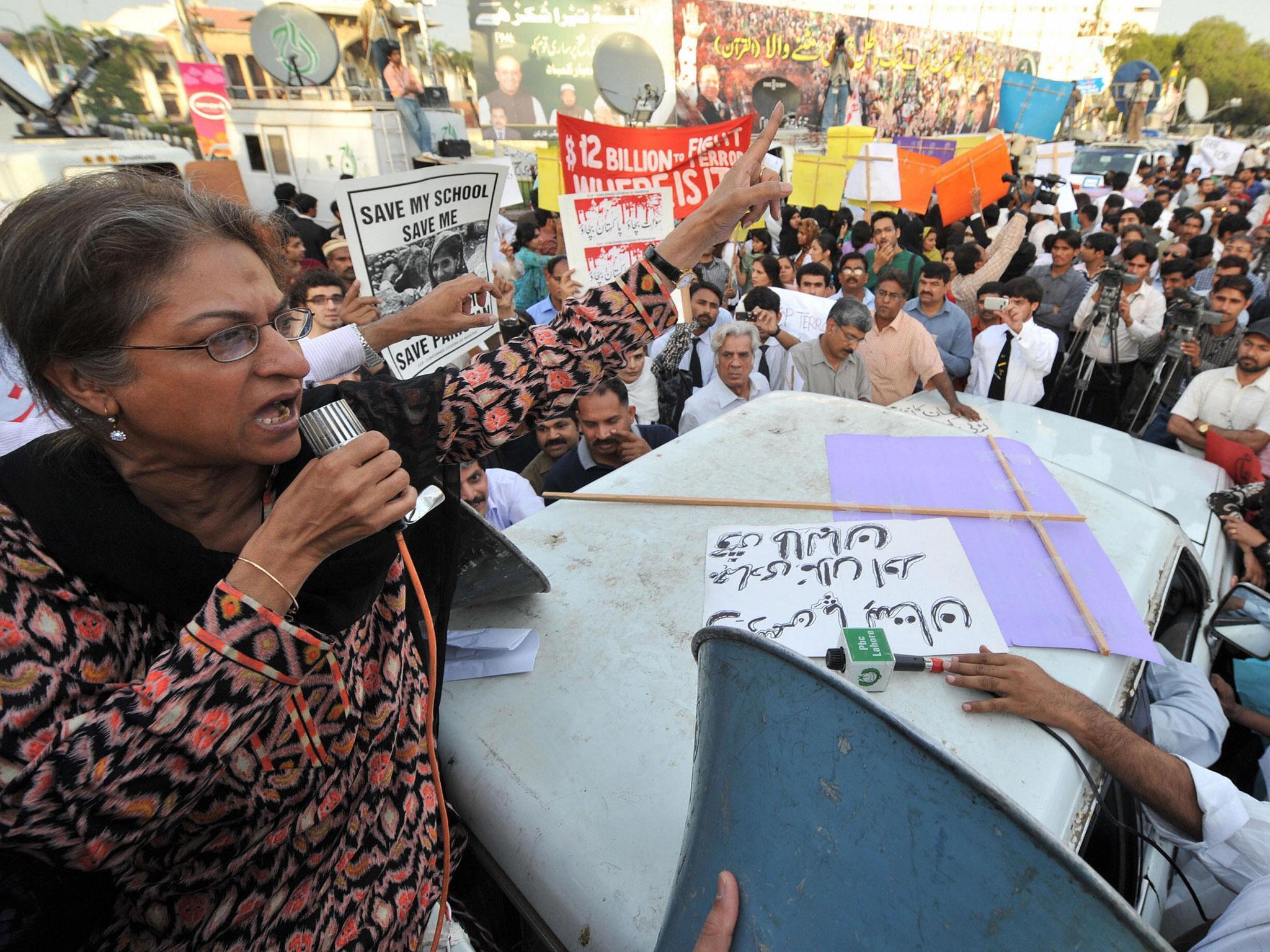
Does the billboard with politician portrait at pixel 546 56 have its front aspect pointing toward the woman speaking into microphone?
yes

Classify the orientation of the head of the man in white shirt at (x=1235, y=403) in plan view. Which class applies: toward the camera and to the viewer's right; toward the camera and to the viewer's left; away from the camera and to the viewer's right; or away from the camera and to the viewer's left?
toward the camera and to the viewer's left

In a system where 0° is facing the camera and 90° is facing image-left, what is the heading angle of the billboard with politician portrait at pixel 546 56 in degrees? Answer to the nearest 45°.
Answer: approximately 0°

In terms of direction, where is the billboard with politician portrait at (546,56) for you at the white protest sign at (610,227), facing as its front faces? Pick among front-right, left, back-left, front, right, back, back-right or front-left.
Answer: back

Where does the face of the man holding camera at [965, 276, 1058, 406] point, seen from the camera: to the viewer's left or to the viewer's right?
to the viewer's left

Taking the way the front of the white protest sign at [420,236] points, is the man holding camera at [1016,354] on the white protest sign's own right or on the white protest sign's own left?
on the white protest sign's own left

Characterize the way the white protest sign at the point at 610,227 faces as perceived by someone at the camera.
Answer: facing the viewer

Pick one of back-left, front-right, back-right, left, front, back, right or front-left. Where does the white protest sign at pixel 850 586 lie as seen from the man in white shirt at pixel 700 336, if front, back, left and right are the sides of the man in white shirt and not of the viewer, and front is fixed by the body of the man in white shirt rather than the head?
front

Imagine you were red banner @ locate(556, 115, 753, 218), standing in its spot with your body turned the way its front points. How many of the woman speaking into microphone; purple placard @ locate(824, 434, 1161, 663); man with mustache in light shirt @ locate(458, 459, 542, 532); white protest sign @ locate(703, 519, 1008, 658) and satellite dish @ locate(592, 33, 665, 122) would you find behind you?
1

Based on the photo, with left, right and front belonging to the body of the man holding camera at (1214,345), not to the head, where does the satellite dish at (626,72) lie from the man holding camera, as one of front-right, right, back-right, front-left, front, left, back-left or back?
right

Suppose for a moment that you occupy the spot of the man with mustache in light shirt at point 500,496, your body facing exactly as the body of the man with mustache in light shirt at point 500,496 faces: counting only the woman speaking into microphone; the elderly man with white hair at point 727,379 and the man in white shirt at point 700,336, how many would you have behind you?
2

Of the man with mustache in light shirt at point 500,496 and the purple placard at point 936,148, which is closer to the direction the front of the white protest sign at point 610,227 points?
the man with mustache in light shirt

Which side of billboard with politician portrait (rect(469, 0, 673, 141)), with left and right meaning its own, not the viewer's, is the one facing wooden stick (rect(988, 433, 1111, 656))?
front

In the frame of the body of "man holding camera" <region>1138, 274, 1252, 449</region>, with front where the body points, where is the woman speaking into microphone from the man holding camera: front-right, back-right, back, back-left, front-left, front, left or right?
front-left

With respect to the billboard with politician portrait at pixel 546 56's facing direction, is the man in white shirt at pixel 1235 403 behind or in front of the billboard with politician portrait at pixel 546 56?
in front

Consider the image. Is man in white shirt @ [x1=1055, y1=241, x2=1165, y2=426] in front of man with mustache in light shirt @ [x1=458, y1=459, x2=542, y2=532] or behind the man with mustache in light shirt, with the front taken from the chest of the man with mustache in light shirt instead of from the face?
behind
